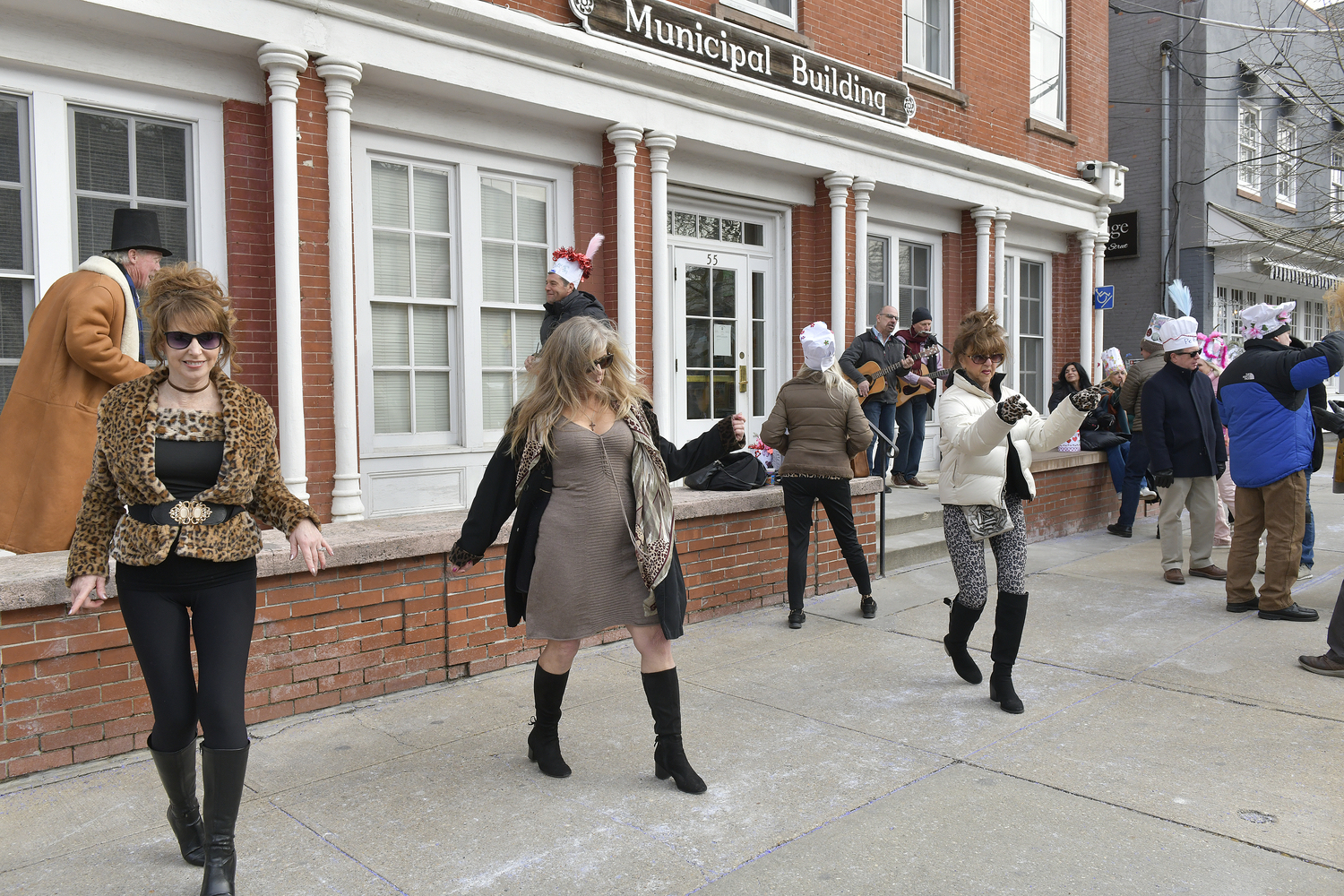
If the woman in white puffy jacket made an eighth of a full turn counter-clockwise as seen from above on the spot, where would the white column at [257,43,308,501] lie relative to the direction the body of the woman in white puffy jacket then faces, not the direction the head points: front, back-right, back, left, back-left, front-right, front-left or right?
back

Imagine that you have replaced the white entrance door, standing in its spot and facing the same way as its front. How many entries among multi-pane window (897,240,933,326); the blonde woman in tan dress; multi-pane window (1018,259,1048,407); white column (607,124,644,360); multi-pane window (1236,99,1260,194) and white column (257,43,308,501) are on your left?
3

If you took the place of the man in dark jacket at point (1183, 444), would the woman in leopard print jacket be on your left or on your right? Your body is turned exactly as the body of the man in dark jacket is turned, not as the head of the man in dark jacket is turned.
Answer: on your right

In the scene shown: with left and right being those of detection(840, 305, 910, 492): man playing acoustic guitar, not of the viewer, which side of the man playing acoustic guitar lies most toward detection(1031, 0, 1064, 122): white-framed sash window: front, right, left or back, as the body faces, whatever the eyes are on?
left

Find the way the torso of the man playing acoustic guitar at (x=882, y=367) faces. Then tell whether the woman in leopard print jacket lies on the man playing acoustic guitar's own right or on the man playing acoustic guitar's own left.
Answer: on the man playing acoustic guitar's own right

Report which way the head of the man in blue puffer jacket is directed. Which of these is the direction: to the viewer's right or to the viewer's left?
to the viewer's right

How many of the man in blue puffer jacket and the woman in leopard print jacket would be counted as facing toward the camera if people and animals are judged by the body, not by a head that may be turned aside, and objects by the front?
1
